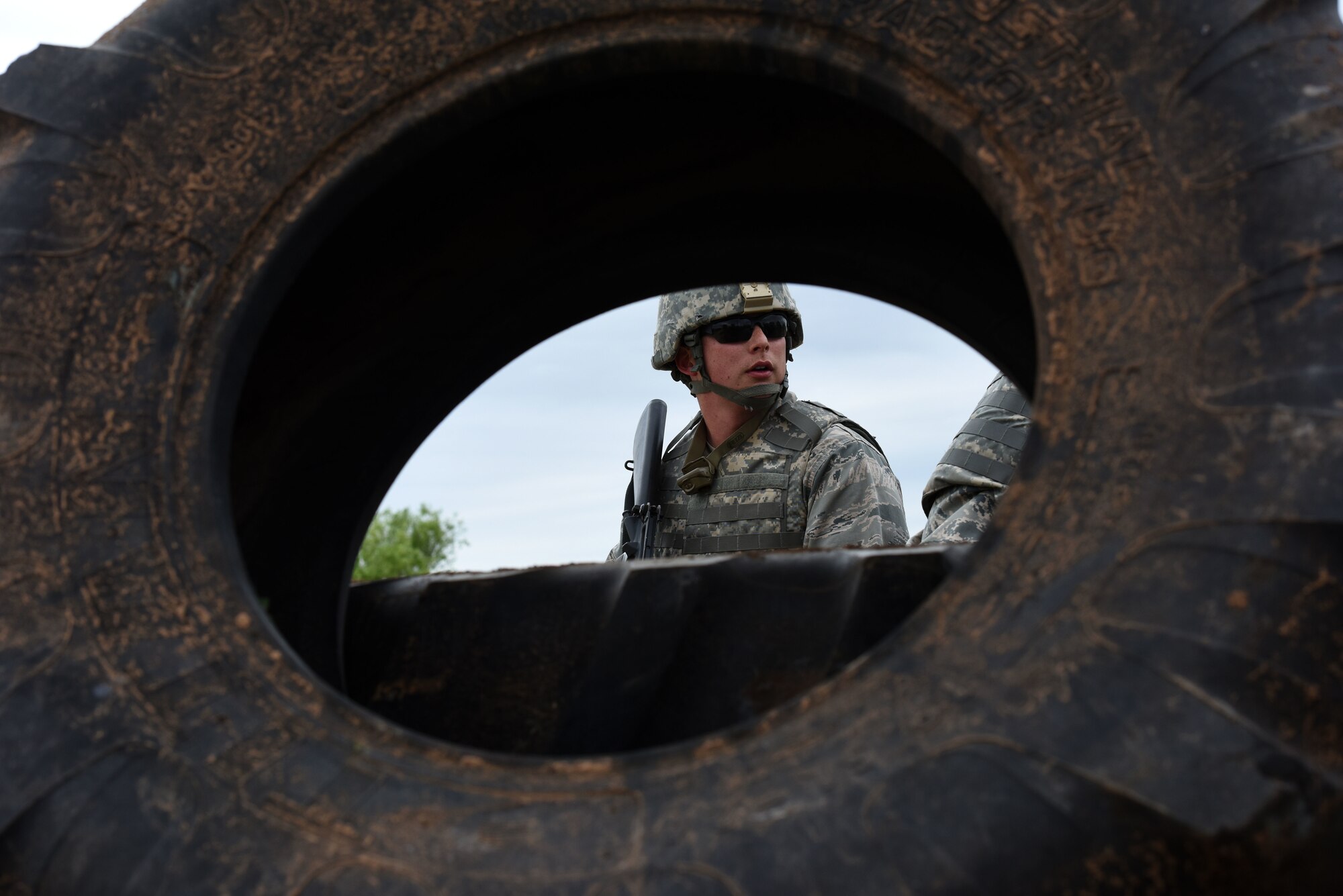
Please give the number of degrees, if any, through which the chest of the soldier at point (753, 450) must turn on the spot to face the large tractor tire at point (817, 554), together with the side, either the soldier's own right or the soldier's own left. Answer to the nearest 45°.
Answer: approximately 45° to the soldier's own left

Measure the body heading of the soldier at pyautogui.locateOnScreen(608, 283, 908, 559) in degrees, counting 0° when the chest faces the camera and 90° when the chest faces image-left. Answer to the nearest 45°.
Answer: approximately 45°
